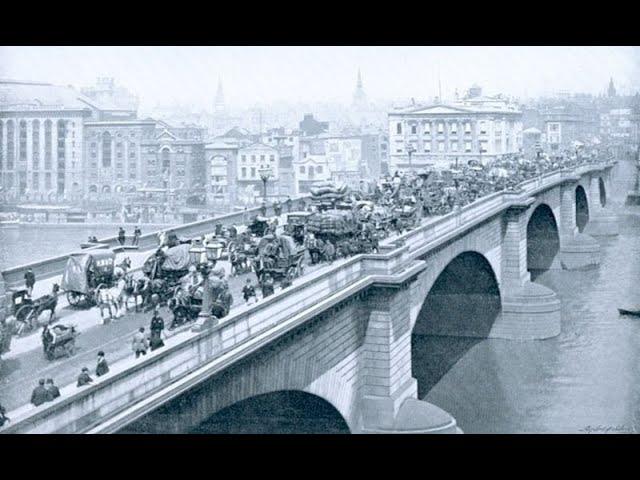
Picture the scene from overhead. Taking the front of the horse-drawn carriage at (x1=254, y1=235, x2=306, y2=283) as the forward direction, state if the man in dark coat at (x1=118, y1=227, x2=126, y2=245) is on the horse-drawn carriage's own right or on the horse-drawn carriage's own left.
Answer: on the horse-drawn carriage's own right

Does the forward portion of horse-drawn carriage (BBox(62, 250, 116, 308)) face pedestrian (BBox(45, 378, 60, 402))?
no

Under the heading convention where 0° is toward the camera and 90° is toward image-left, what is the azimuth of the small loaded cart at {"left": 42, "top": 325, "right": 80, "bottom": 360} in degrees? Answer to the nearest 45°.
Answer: approximately 45°

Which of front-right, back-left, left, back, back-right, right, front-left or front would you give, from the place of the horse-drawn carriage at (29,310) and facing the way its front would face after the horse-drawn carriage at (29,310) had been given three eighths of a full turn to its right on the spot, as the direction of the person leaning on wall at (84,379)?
front

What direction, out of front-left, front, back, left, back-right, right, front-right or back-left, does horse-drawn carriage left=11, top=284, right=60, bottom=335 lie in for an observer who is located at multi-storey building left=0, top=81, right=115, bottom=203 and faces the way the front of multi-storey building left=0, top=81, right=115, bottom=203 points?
front

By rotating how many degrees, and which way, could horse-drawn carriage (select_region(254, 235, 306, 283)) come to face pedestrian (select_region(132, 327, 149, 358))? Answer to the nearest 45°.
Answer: approximately 45° to its left

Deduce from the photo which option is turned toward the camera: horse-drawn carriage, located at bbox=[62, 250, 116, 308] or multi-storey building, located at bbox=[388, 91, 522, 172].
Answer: the multi-storey building

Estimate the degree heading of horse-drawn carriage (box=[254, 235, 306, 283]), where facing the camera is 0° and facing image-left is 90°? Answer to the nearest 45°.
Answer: approximately 45°

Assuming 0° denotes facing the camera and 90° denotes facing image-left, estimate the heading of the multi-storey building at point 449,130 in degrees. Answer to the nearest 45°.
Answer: approximately 0°

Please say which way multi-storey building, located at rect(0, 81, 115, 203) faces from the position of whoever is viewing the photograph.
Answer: facing the viewer
